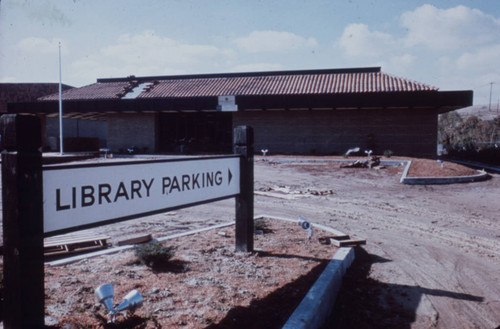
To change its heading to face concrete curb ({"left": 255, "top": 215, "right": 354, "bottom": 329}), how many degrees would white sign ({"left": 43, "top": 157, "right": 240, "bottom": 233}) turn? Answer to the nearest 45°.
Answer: approximately 45° to its left

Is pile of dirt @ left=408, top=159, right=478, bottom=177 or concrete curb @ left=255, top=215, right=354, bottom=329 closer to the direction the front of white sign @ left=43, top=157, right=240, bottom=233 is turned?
the concrete curb

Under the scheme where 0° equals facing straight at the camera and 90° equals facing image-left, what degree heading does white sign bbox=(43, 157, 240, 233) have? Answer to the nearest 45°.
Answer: approximately 315°

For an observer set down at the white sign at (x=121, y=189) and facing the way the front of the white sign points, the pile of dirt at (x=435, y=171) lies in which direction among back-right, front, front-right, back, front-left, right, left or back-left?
left

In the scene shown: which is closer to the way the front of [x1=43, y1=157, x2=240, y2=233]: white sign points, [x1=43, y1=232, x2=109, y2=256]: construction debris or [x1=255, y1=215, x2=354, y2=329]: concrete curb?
the concrete curb

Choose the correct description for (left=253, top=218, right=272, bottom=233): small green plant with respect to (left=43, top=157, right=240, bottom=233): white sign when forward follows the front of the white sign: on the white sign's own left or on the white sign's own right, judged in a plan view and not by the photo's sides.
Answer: on the white sign's own left

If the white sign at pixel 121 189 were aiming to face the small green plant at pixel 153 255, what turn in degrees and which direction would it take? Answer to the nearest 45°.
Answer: approximately 135° to its left
